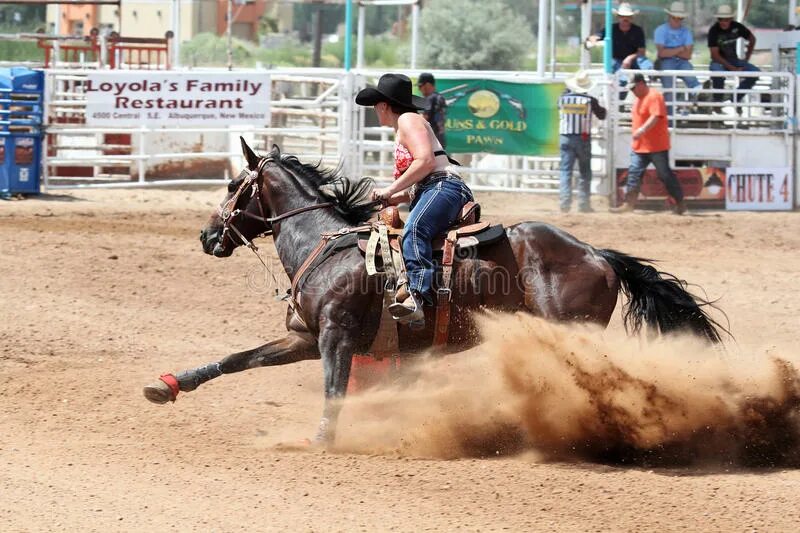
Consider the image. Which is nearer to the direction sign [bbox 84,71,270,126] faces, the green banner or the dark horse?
the dark horse

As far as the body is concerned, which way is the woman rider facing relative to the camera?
to the viewer's left

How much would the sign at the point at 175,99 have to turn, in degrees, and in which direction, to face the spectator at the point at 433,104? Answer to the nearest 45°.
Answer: approximately 45° to its left

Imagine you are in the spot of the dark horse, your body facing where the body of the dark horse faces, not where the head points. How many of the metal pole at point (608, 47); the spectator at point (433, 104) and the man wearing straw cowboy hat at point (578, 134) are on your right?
3

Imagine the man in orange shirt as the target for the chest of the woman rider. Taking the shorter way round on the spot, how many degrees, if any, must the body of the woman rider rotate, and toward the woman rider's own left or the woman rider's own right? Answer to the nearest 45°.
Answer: approximately 90° to the woman rider's own right

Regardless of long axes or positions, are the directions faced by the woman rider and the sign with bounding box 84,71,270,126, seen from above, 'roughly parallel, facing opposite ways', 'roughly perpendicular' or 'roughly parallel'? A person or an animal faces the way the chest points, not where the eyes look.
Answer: roughly perpendicular

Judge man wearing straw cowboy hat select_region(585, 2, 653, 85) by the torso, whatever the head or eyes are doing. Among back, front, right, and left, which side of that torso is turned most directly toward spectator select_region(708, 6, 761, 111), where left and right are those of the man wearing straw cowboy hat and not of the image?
left

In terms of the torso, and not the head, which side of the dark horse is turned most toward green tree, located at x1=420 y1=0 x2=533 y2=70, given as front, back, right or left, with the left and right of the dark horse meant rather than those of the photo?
right

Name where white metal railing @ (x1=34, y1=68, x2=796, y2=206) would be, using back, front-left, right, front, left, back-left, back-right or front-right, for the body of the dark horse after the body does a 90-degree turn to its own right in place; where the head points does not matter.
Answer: front

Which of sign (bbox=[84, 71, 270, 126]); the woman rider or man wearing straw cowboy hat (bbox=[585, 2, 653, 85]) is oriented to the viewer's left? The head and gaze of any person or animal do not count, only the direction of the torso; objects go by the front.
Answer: the woman rider

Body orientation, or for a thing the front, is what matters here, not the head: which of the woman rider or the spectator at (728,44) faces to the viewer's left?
the woman rider
